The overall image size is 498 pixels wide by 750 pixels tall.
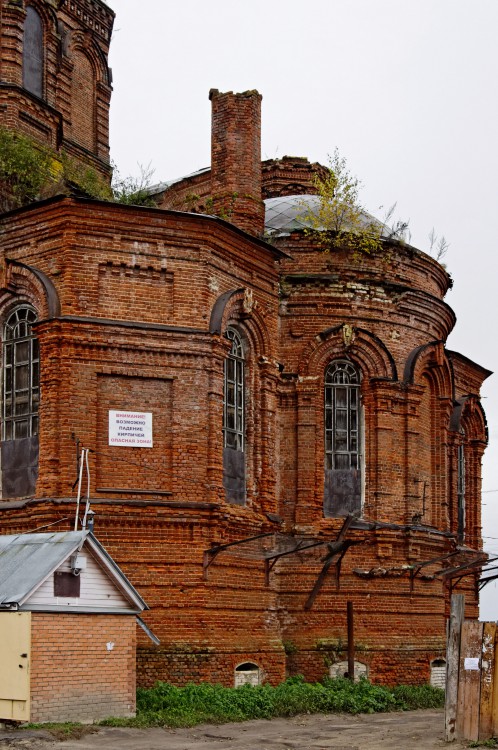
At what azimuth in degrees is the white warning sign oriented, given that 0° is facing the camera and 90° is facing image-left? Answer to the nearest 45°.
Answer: approximately 0°

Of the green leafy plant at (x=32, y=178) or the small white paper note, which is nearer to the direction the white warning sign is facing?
the small white paper note

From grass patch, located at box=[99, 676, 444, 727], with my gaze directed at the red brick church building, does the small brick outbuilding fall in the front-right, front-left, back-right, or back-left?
back-left

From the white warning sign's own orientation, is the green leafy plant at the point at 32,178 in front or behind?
behind

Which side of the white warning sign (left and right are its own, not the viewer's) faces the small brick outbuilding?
front
